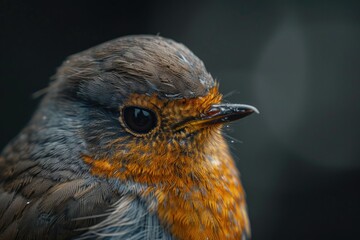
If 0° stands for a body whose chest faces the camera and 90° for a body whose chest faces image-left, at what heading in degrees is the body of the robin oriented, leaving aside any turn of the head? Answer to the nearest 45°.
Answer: approximately 270°
